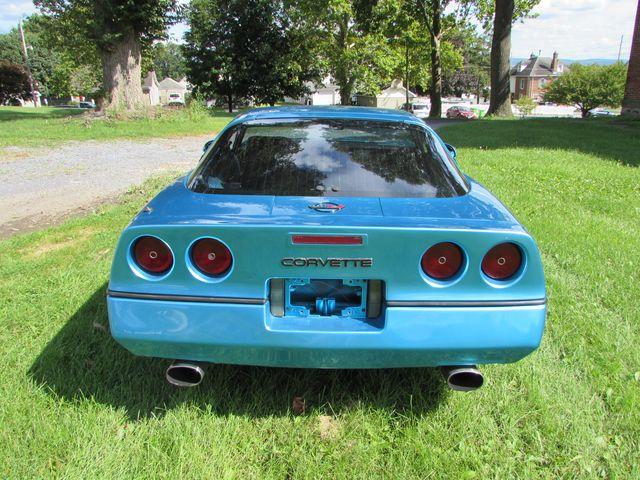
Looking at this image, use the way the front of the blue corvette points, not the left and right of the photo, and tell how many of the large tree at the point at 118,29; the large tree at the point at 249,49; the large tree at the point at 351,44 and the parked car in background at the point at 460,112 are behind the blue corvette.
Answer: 0

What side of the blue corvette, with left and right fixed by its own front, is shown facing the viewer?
back

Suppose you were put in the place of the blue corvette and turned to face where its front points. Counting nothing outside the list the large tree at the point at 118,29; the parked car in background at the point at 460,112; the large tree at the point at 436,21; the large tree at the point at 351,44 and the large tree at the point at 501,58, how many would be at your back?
0

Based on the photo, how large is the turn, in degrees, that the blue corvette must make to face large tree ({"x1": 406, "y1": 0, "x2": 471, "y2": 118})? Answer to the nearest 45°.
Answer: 0° — it already faces it

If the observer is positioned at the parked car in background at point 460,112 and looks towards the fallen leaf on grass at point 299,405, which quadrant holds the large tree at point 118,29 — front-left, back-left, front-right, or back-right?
front-right

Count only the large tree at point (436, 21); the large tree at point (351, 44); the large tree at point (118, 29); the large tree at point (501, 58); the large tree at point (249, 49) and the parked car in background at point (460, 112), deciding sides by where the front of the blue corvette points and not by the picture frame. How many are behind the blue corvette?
0

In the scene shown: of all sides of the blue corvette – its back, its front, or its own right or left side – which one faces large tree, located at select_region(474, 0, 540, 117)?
front

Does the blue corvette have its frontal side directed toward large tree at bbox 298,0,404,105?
yes

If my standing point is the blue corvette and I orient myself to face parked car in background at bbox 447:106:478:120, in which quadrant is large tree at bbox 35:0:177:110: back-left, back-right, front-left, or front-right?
front-left

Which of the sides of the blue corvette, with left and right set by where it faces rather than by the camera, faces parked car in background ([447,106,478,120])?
front

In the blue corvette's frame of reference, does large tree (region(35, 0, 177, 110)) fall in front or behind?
in front

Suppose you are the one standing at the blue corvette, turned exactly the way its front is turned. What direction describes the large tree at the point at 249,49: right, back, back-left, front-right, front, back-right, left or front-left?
front

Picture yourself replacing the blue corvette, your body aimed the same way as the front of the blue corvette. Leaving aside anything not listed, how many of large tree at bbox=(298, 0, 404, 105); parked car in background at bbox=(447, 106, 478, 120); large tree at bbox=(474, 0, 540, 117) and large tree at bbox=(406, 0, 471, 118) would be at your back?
0
